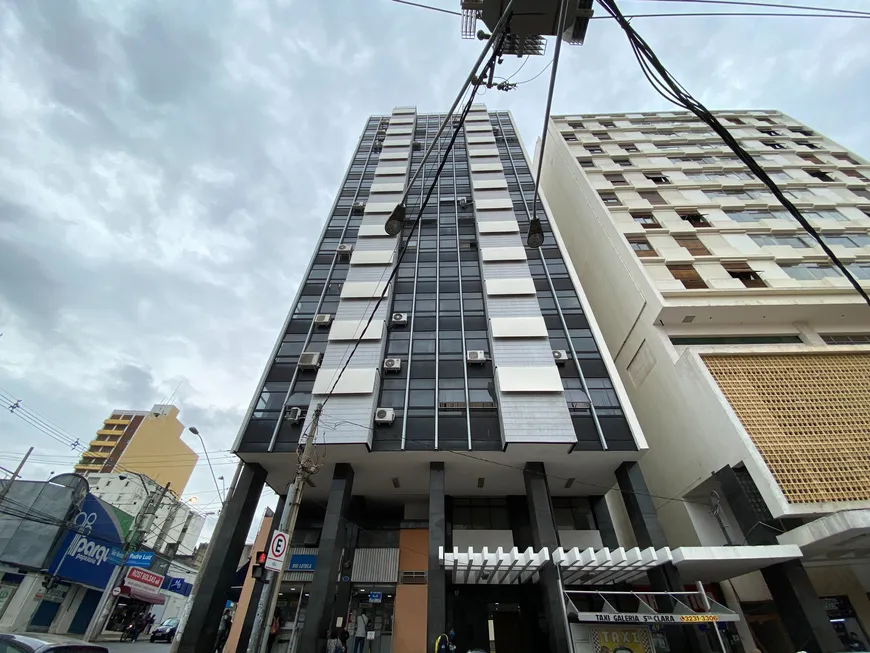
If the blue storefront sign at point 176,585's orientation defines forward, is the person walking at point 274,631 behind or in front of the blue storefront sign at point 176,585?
in front

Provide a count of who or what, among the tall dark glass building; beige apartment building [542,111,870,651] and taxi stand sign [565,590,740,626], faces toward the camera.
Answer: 3

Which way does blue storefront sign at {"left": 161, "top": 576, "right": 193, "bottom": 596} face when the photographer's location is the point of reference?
facing the viewer and to the right of the viewer

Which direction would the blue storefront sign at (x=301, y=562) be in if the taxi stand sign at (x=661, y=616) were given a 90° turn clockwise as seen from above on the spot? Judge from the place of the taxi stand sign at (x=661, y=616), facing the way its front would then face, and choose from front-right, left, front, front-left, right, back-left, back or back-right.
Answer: front

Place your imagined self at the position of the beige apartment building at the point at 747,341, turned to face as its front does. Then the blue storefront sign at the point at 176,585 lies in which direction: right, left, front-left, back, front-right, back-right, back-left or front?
right

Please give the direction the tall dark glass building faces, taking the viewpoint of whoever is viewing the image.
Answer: facing the viewer

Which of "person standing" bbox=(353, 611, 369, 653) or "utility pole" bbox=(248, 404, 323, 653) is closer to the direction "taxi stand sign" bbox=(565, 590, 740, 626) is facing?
the utility pole

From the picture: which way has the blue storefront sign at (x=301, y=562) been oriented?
toward the camera

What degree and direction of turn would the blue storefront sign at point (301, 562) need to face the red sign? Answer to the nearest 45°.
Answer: approximately 135° to its right

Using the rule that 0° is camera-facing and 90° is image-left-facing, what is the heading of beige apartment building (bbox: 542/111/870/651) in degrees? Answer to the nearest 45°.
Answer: approximately 0°

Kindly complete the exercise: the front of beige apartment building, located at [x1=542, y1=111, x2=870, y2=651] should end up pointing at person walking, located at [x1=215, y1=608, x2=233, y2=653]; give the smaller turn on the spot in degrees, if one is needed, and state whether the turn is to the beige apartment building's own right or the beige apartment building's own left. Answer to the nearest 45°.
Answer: approximately 45° to the beige apartment building's own right

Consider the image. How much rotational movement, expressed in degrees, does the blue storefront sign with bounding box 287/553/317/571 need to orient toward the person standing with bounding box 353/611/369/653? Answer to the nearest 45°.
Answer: approximately 45° to its left

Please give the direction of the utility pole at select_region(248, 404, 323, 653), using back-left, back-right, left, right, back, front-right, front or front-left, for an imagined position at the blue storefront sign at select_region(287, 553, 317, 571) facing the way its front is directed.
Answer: front

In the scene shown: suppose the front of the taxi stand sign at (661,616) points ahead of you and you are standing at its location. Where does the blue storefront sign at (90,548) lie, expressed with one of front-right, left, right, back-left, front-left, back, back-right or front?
right

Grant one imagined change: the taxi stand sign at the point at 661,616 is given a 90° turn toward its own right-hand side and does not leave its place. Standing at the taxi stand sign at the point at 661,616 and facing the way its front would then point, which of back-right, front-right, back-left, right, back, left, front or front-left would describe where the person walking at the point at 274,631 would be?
front
